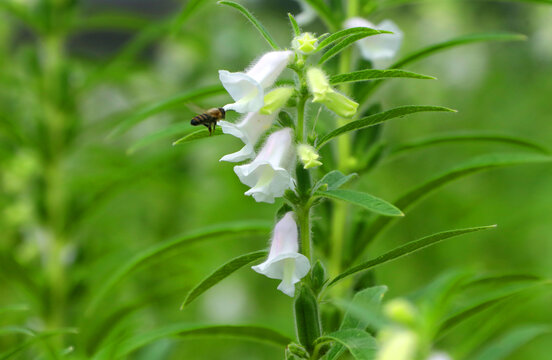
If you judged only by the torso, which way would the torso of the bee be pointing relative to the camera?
to the viewer's right
